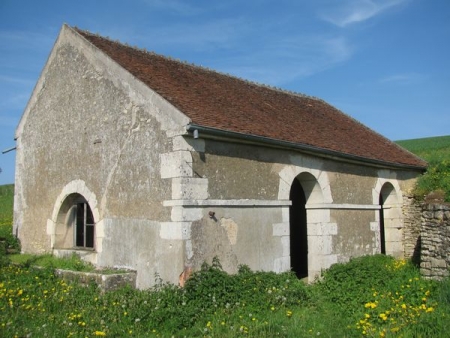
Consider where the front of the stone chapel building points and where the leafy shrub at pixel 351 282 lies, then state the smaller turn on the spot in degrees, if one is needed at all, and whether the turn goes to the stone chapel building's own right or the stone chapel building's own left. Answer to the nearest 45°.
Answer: approximately 45° to the stone chapel building's own left

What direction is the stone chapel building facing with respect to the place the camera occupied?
facing the viewer and to the right of the viewer

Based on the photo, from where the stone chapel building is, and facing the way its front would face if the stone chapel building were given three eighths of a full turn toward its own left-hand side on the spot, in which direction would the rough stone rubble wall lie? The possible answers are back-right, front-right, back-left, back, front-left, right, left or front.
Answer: right
